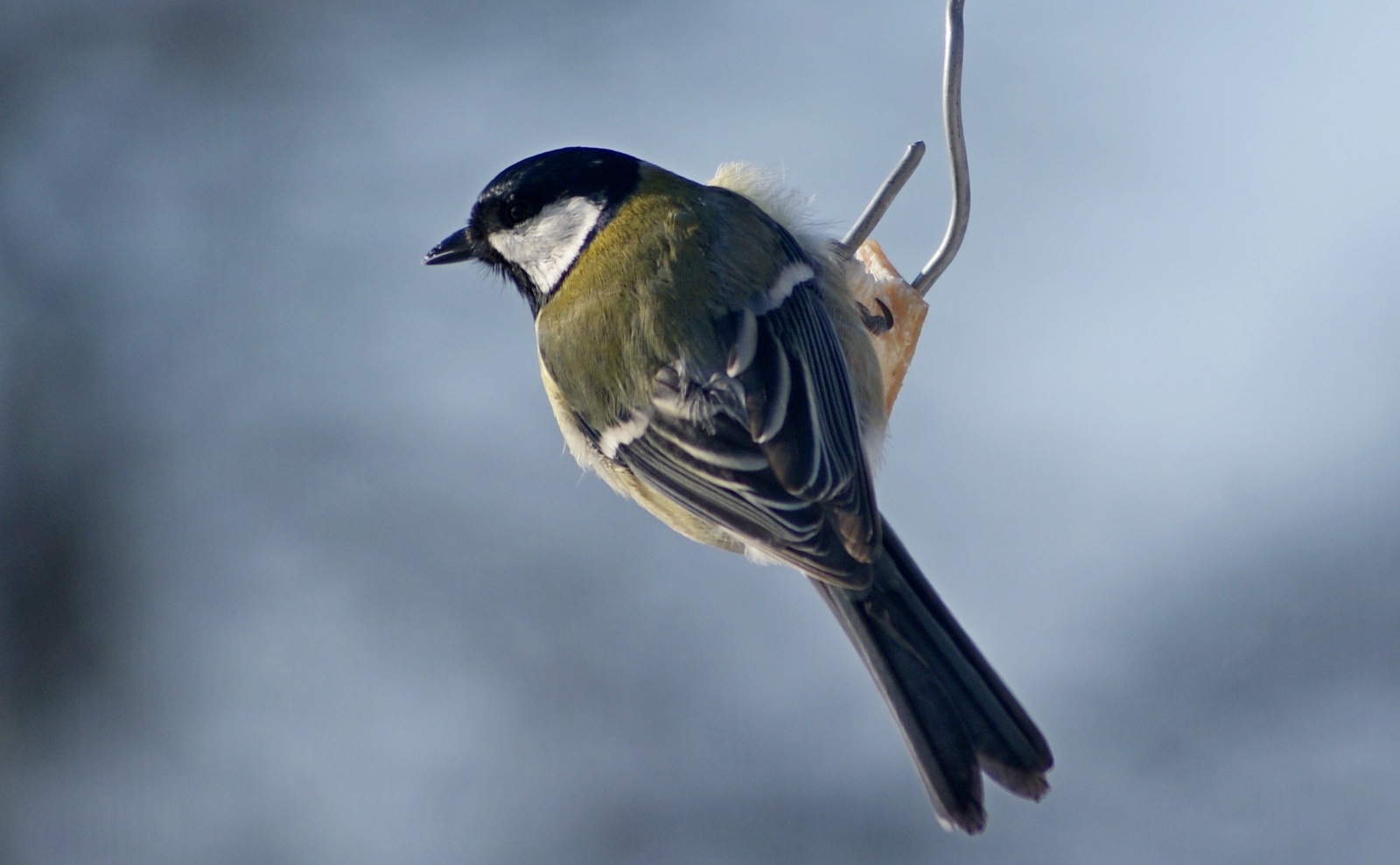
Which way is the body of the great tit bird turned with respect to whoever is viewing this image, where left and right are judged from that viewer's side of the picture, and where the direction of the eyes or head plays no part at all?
facing away from the viewer and to the left of the viewer
